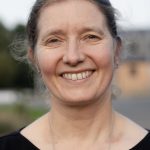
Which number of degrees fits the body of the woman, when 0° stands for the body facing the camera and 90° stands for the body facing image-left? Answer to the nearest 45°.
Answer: approximately 0°
